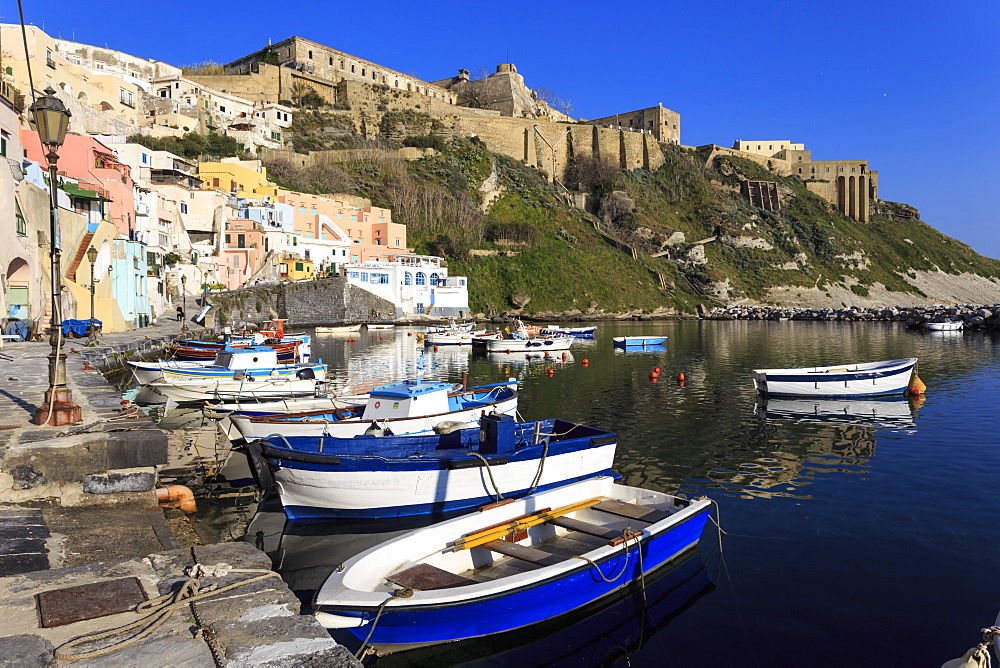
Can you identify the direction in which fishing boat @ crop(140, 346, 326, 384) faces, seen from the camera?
facing to the left of the viewer

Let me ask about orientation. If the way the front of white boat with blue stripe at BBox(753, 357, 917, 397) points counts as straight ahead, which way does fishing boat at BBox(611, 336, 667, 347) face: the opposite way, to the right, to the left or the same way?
the same way

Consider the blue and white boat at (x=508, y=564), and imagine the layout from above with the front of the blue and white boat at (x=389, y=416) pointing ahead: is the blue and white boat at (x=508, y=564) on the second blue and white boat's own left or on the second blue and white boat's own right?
on the second blue and white boat's own left

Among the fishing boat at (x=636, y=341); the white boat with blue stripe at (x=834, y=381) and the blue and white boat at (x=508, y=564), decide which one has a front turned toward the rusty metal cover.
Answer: the blue and white boat

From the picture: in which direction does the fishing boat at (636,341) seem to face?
to the viewer's right

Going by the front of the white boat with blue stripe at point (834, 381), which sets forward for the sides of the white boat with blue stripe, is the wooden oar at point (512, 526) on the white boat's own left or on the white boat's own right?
on the white boat's own right

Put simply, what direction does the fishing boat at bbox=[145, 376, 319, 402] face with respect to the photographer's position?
facing to the left of the viewer

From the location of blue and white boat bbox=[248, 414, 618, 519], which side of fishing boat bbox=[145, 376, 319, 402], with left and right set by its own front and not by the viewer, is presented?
left

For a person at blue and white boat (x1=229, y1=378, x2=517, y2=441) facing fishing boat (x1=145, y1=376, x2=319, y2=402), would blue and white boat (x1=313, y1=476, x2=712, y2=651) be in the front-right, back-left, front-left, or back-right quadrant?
back-left

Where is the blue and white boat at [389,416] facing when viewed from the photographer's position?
facing to the left of the viewer

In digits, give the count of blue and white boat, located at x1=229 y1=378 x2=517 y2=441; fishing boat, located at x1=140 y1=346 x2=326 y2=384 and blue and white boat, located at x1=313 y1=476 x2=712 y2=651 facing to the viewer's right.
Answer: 0
